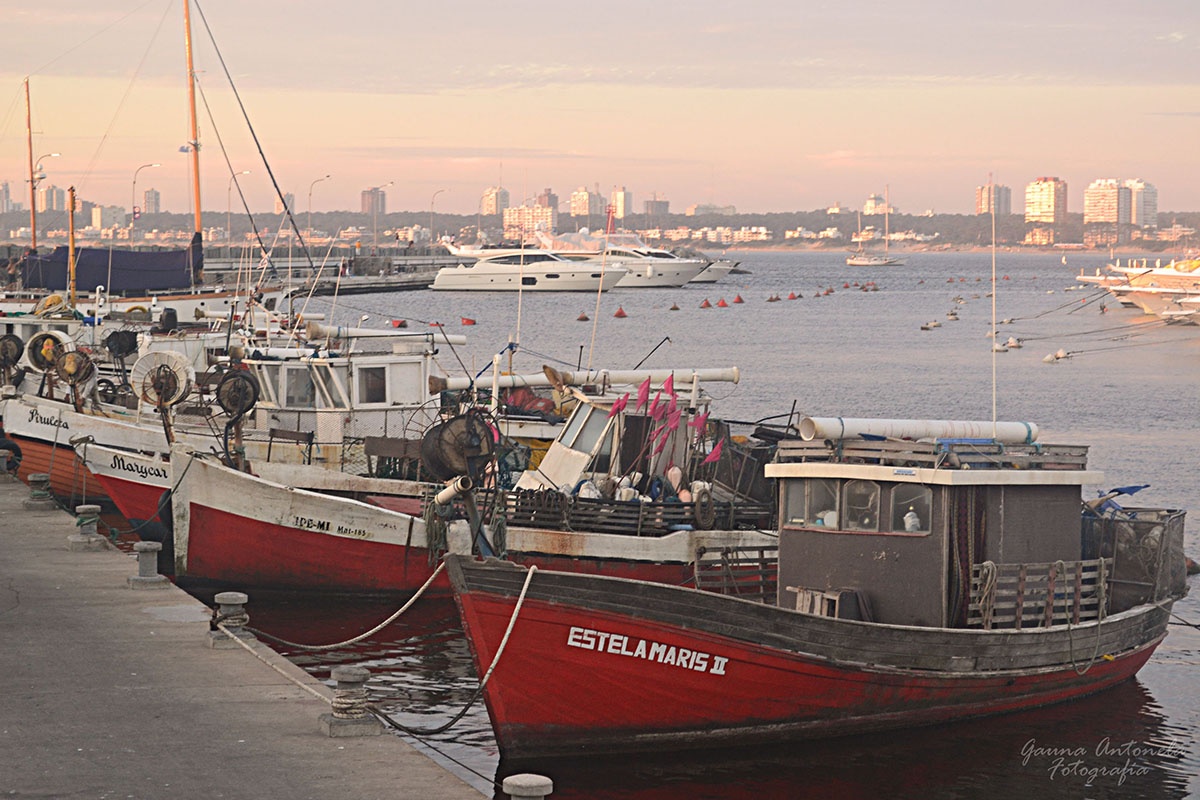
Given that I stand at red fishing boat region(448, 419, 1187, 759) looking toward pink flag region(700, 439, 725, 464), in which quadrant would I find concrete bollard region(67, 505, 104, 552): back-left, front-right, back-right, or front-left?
front-left

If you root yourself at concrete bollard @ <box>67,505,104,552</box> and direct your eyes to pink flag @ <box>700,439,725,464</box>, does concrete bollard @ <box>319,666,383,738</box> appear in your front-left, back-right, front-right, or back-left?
front-right

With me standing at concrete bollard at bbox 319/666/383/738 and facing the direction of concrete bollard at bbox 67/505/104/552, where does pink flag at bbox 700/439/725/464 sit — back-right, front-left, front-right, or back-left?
front-right

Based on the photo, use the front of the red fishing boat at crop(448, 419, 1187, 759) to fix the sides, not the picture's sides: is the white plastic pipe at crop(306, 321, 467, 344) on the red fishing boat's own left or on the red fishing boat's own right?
on the red fishing boat's own right

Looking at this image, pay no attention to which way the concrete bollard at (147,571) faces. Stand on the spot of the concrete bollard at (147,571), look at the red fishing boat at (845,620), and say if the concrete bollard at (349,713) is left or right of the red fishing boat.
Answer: right

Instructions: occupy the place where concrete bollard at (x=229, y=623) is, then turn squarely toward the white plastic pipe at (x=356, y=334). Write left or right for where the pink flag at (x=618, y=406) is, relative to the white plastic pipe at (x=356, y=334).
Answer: right

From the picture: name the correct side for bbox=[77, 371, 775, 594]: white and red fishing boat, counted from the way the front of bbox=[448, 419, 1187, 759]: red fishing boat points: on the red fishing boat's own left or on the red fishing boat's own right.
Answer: on the red fishing boat's own right

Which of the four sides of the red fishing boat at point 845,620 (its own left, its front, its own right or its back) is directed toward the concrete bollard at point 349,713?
front

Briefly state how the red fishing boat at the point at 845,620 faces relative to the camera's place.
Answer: facing the viewer and to the left of the viewer

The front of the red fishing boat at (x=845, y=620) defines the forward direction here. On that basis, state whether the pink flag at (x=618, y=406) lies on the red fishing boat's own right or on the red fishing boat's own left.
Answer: on the red fishing boat's own right

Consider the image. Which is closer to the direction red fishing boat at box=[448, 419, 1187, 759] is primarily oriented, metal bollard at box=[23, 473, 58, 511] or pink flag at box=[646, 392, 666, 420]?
the metal bollard
